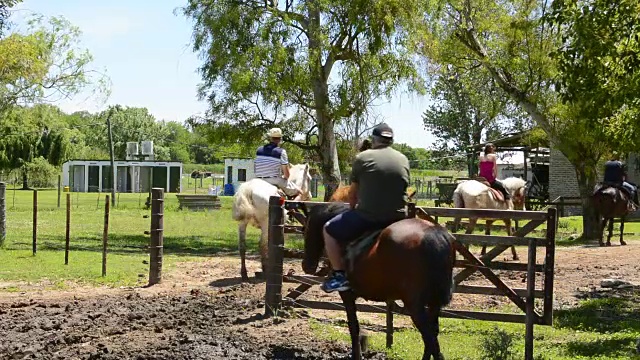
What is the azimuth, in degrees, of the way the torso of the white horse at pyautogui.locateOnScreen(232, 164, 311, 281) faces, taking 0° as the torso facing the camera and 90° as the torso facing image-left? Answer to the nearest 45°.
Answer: approximately 225°

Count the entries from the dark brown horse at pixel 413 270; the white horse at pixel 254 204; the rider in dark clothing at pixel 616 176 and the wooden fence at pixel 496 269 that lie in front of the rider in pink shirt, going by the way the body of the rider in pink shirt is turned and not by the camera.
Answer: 1

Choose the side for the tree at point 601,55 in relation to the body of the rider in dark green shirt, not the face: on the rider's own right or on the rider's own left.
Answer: on the rider's own right

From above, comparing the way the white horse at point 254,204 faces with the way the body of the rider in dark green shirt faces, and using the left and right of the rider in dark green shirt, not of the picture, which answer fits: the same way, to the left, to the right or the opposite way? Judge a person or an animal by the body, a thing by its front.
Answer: to the right

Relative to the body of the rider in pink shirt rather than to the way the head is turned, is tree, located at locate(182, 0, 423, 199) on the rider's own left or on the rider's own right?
on the rider's own left

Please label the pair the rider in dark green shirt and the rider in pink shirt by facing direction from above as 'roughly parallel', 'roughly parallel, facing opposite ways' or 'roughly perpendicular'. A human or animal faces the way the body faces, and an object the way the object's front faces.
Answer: roughly perpendicular

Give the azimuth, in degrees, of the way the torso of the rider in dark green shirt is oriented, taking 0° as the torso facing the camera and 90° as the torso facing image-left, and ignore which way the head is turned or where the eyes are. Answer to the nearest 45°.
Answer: approximately 135°

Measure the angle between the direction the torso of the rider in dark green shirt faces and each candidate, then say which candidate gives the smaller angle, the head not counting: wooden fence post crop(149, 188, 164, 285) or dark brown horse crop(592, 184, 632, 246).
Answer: the wooden fence post

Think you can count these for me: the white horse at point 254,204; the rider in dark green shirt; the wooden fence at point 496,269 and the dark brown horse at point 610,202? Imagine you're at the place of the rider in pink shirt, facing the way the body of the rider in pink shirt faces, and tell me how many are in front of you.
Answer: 1

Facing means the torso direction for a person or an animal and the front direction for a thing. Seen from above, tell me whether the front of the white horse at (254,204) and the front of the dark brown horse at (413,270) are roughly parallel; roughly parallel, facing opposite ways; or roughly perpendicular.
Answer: roughly perpendicular

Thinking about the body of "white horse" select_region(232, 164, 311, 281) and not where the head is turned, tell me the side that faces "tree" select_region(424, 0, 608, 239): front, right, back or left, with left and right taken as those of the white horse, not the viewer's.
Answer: front

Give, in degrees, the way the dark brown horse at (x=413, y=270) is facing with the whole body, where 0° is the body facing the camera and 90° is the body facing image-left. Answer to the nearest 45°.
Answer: approximately 135°

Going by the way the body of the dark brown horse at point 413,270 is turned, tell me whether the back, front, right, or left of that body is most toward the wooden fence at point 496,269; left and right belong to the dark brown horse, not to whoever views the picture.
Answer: right

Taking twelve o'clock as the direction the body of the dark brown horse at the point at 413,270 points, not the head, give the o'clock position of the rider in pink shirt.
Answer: The rider in pink shirt is roughly at 2 o'clock from the dark brown horse.

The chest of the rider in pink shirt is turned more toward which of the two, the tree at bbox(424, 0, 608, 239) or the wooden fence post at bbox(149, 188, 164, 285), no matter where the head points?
the tree
